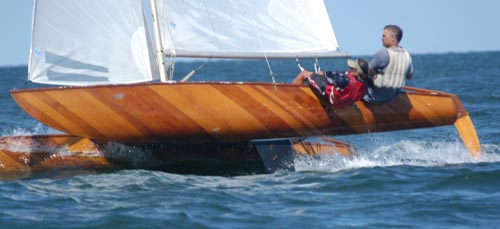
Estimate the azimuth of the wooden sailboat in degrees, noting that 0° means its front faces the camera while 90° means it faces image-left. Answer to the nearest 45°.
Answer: approximately 90°
